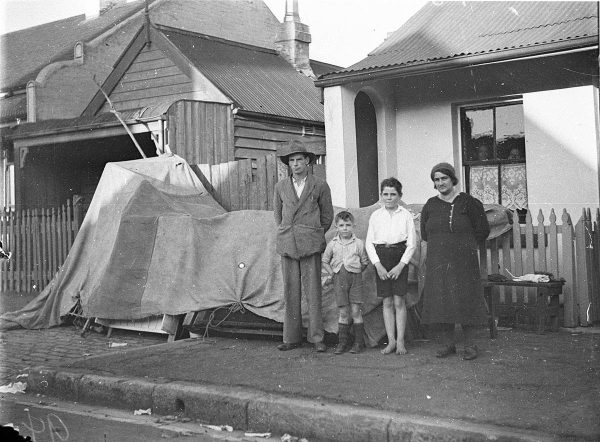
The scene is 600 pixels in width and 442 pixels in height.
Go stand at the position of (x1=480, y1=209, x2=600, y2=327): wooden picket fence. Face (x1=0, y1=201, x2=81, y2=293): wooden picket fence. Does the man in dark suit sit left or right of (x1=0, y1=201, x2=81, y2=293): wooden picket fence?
left

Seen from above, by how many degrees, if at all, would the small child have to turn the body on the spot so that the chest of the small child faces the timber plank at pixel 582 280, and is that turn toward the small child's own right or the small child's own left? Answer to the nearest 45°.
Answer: approximately 135° to the small child's own left

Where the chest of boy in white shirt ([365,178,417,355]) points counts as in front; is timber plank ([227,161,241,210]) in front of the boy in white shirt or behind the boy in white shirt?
behind

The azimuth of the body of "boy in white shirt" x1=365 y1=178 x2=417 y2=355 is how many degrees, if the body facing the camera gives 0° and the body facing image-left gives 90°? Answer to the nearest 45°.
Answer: approximately 0°

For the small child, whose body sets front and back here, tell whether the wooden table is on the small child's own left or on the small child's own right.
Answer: on the small child's own left

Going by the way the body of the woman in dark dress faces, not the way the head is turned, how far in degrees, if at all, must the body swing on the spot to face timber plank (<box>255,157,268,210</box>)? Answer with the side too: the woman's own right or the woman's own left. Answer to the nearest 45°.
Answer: approximately 135° to the woman's own right

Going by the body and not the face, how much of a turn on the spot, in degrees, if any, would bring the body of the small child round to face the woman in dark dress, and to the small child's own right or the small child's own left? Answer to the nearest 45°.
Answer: approximately 90° to the small child's own left

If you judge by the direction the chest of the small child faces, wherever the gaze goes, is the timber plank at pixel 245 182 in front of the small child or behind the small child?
behind

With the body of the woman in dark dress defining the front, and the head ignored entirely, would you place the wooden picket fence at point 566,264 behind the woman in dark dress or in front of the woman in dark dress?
behind

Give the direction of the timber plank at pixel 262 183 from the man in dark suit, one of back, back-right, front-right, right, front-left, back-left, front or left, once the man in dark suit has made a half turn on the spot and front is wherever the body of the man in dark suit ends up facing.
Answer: front

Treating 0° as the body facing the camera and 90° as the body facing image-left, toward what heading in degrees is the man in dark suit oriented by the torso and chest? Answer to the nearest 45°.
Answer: approximately 0°

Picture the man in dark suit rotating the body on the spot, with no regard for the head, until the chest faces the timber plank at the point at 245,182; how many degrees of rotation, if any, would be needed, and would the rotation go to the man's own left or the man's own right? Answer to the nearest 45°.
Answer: approximately 180°
